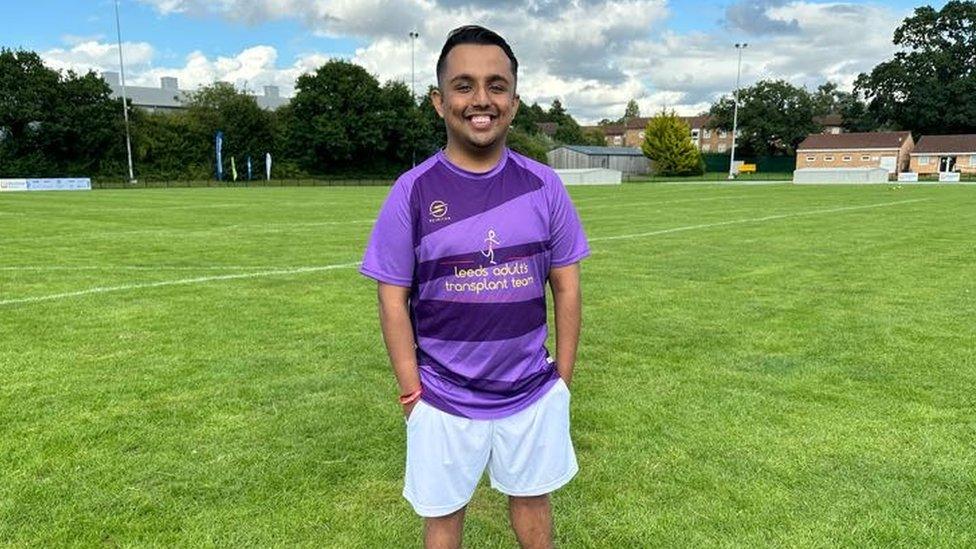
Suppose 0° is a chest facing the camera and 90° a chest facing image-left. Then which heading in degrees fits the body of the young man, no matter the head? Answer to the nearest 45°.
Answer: approximately 0°
